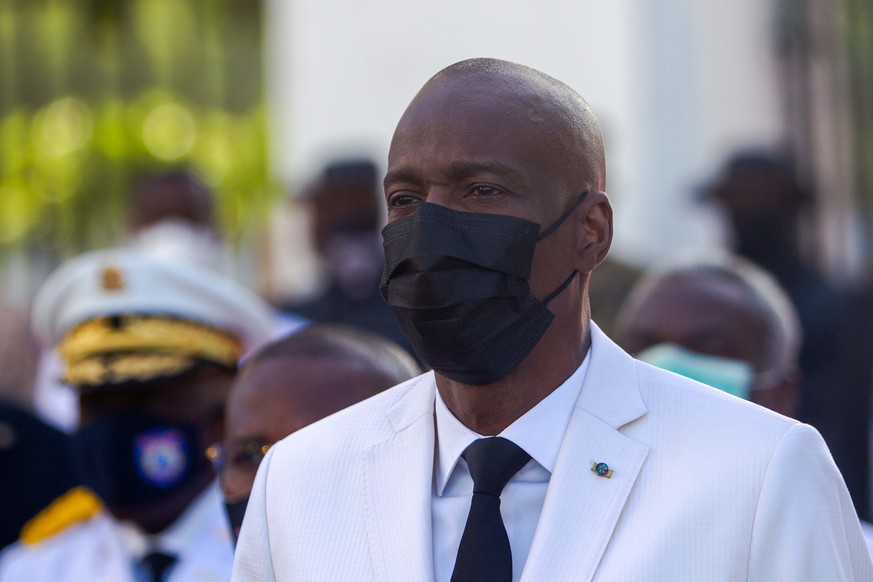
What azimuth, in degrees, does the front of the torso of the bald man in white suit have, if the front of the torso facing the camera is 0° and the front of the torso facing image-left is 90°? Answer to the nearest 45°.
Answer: approximately 45°

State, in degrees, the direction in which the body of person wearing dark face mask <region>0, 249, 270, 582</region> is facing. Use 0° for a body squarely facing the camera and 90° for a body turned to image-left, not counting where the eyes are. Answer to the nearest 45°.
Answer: approximately 45°

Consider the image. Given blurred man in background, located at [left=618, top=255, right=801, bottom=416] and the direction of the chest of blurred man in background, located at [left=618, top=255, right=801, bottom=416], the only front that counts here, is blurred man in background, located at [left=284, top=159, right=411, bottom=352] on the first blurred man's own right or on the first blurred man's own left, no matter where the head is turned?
on the first blurred man's own right

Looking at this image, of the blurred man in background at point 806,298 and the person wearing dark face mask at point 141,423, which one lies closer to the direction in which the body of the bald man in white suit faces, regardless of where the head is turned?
the person wearing dark face mask

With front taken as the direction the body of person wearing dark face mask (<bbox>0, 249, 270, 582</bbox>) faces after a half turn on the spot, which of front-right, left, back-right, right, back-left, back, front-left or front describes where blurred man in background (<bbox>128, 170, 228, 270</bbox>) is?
front-left
